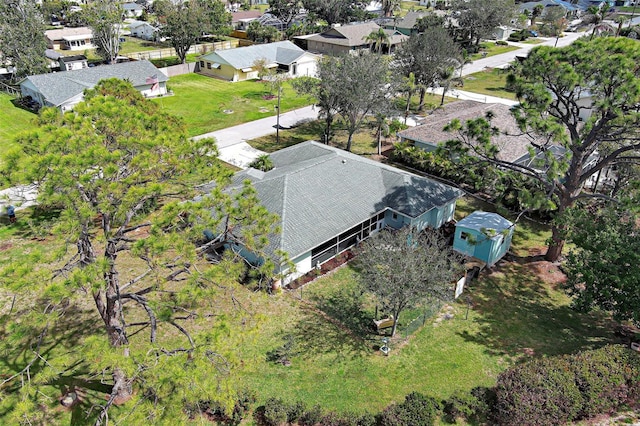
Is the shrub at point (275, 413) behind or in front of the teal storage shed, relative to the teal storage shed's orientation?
in front

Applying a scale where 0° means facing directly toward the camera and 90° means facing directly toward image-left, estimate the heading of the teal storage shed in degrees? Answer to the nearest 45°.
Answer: approximately 45°

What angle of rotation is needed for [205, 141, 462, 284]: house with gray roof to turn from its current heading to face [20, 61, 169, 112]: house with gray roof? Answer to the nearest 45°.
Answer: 0° — it already faces it

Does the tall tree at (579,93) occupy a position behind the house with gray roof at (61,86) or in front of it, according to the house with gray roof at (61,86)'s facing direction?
in front

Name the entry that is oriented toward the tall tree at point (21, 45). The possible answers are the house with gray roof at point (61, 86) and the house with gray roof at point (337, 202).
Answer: the house with gray roof at point (337, 202)

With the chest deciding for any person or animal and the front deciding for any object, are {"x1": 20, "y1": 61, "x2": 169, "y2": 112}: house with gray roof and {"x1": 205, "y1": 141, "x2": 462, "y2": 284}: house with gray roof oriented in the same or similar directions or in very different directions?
very different directions

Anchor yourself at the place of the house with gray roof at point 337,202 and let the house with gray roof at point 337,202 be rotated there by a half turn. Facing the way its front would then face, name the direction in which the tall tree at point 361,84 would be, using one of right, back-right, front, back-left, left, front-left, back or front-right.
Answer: back-left

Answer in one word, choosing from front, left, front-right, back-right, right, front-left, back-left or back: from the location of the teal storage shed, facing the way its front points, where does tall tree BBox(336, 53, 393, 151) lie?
right

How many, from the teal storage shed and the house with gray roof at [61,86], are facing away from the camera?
0

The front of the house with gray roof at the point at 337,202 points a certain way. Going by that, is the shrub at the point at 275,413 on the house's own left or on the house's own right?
on the house's own left

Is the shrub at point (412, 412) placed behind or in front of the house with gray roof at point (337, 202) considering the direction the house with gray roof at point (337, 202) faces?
behind

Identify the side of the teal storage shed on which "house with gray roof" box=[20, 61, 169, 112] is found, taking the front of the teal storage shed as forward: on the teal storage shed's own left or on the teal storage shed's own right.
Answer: on the teal storage shed's own right

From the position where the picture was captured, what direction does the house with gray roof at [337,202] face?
facing away from the viewer and to the left of the viewer

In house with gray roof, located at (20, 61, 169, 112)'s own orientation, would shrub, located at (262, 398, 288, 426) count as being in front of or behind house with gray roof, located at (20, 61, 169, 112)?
in front

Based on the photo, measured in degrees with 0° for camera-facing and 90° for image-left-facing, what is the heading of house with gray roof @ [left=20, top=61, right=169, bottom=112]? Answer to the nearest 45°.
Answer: approximately 315°

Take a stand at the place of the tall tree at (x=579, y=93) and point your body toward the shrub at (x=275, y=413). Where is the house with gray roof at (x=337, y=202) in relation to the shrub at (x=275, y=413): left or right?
right
